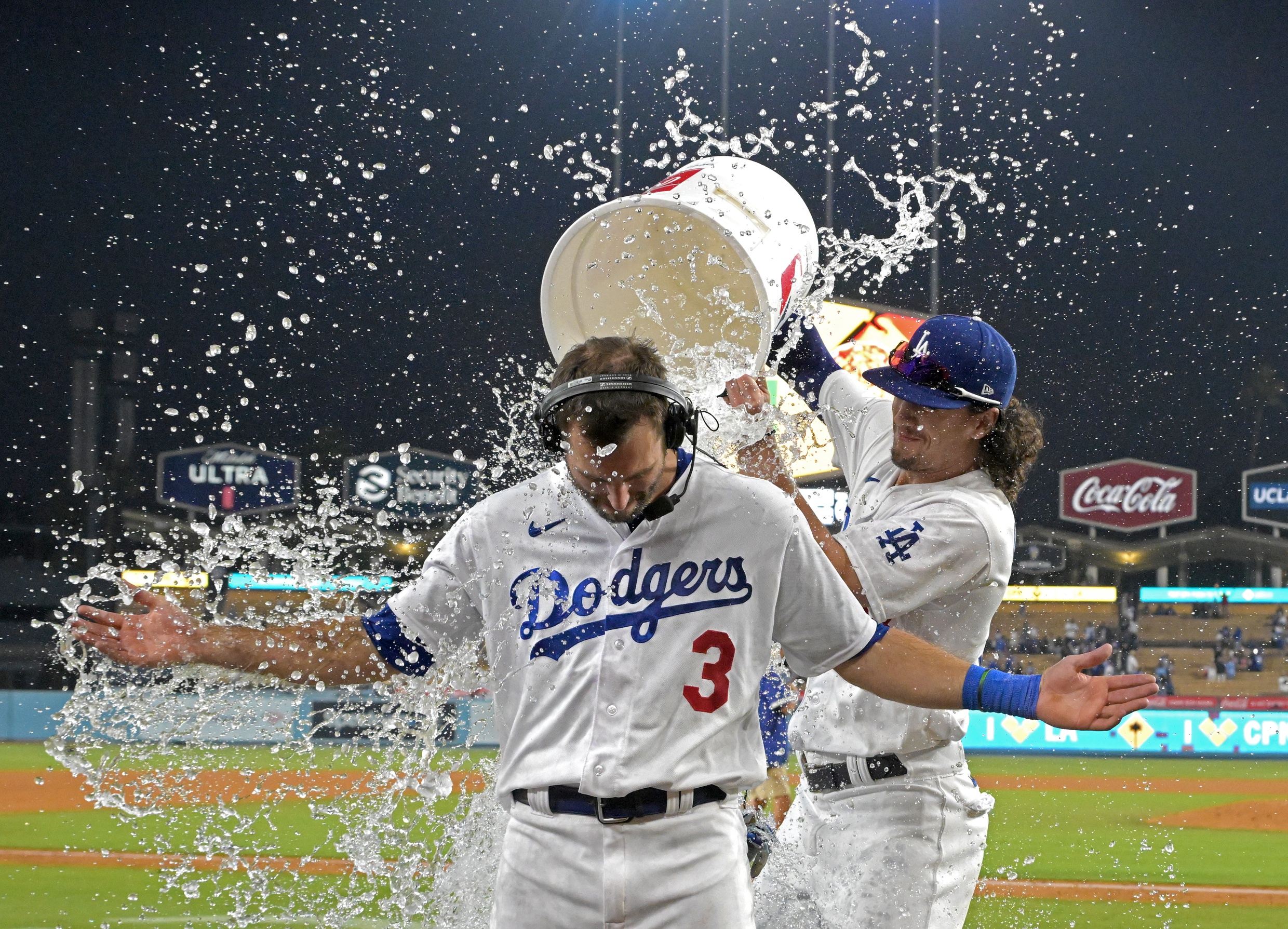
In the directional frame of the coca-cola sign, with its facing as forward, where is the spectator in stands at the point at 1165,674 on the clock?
The spectator in stands is roughly at 12 o'clock from the coca-cola sign.

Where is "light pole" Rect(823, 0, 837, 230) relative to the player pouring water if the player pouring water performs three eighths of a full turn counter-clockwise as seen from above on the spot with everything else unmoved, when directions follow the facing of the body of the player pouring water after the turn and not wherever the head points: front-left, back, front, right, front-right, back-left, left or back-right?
left

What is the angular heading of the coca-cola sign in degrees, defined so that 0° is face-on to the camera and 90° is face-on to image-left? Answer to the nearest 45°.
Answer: approximately 0°

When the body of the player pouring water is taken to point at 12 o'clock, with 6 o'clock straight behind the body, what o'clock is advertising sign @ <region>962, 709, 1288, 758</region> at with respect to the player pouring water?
The advertising sign is roughly at 5 o'clock from the player pouring water.

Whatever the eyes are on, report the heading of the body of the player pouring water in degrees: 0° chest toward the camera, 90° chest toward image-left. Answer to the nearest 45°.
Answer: approximately 45°

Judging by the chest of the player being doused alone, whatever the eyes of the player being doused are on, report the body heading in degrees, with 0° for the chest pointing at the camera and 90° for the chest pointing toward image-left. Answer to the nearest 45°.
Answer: approximately 0°
